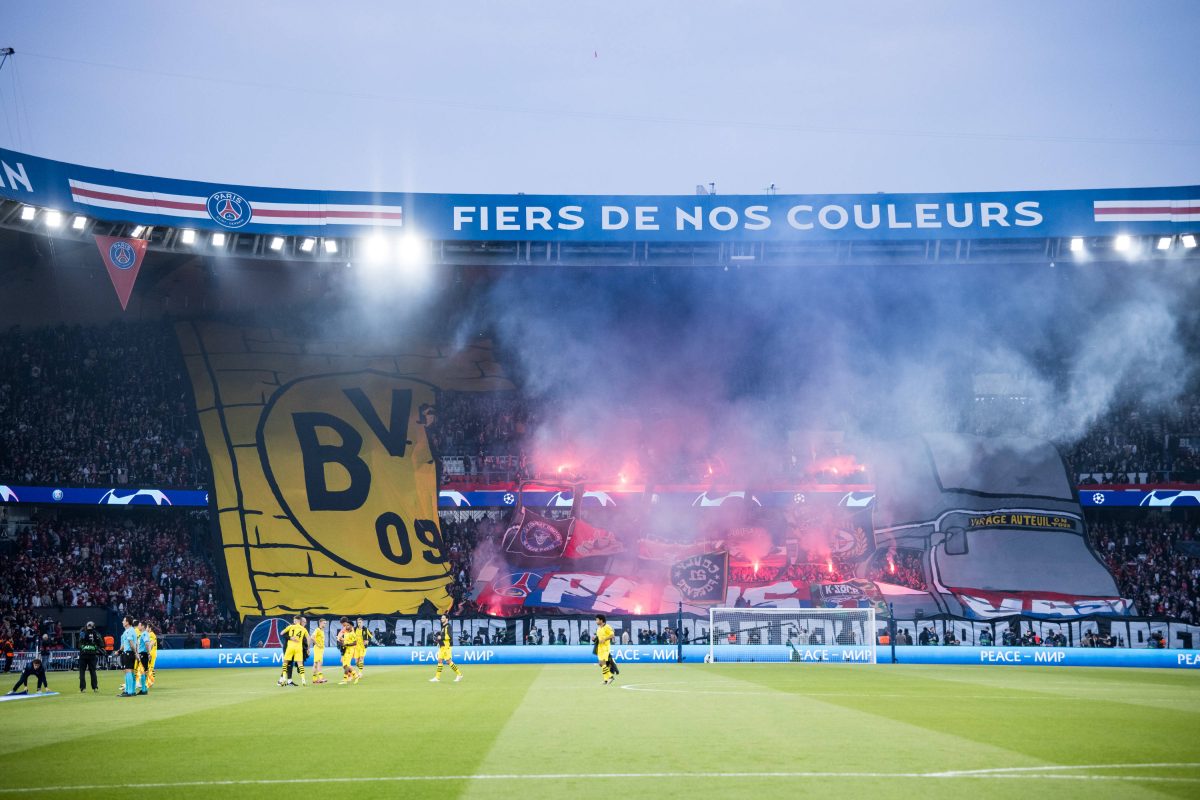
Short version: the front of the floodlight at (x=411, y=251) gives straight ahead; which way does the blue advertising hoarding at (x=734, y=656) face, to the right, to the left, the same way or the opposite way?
the same way

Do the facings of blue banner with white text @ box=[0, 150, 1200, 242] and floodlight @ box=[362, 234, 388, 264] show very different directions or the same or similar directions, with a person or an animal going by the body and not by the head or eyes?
same or similar directions

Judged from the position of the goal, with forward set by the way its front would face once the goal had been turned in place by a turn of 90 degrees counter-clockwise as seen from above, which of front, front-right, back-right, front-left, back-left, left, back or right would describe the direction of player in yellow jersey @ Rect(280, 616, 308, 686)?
back-right

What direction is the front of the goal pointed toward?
toward the camera

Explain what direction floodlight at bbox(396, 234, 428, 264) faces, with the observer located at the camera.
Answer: facing the viewer

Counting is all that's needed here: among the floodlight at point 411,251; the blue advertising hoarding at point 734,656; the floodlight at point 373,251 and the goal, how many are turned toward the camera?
4

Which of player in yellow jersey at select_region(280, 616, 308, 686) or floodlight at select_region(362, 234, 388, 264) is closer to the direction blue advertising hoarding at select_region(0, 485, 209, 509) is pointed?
the player in yellow jersey

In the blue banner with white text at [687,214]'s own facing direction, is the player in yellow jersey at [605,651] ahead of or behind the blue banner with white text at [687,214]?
ahead

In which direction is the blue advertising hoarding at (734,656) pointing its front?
toward the camera

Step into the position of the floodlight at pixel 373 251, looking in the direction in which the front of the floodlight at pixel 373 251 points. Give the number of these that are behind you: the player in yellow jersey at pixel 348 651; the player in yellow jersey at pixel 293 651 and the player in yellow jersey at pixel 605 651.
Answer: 0

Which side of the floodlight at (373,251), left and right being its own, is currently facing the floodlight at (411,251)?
left
